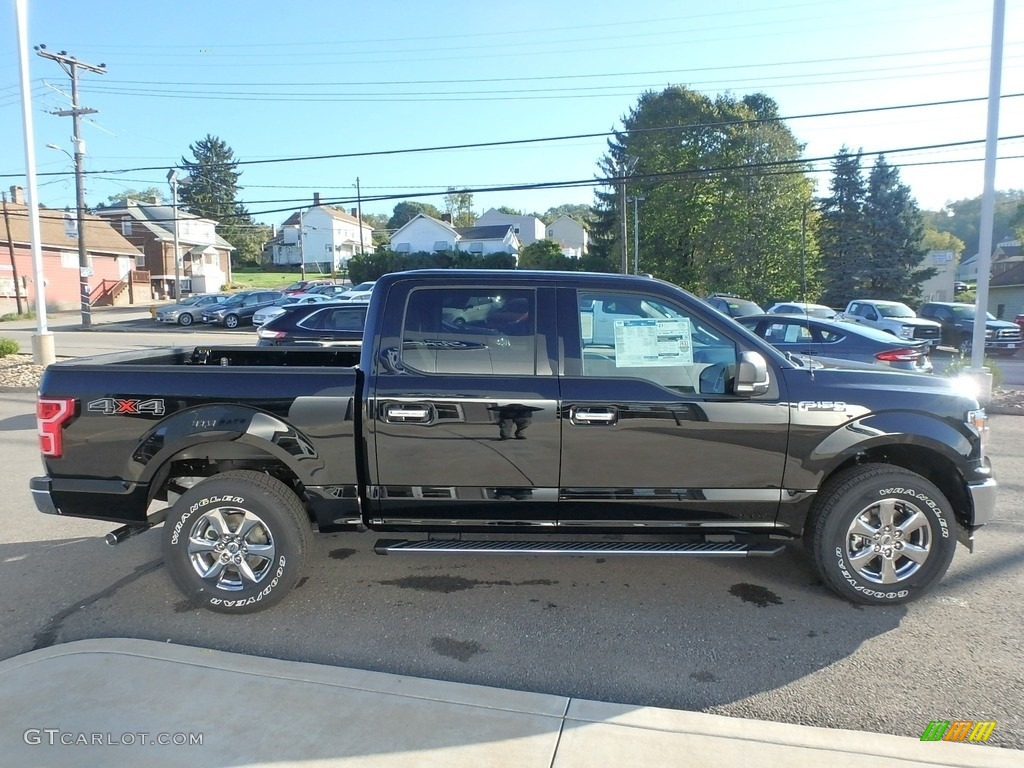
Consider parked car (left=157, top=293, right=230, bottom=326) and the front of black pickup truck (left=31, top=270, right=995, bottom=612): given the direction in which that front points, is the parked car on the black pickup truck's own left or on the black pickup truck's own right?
on the black pickup truck's own left

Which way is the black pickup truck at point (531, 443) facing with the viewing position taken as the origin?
facing to the right of the viewer

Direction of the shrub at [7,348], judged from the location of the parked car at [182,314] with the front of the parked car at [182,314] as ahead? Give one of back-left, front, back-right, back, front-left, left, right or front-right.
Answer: front-left

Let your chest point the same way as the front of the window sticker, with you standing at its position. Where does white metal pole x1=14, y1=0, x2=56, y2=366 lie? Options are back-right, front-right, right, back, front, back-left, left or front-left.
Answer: back-right

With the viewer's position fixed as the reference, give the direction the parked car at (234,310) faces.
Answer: facing the viewer and to the left of the viewer

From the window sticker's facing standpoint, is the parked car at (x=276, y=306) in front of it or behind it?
behind

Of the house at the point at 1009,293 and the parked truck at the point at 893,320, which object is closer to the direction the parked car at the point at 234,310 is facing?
the parked truck

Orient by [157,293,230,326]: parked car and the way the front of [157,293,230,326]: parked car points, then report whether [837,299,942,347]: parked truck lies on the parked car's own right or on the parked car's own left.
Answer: on the parked car's own left

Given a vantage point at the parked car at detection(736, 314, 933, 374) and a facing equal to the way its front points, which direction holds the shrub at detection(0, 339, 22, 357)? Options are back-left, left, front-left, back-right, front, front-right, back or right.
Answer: front-left

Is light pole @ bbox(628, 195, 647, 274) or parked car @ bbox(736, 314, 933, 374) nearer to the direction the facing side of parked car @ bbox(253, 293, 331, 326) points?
the parked car

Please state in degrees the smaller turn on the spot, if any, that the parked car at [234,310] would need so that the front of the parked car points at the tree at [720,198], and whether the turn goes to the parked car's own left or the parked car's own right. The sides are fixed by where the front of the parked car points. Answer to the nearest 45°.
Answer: approximately 135° to the parked car's own left

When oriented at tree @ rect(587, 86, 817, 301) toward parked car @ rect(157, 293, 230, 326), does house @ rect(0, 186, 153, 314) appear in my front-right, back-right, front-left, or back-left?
front-right
